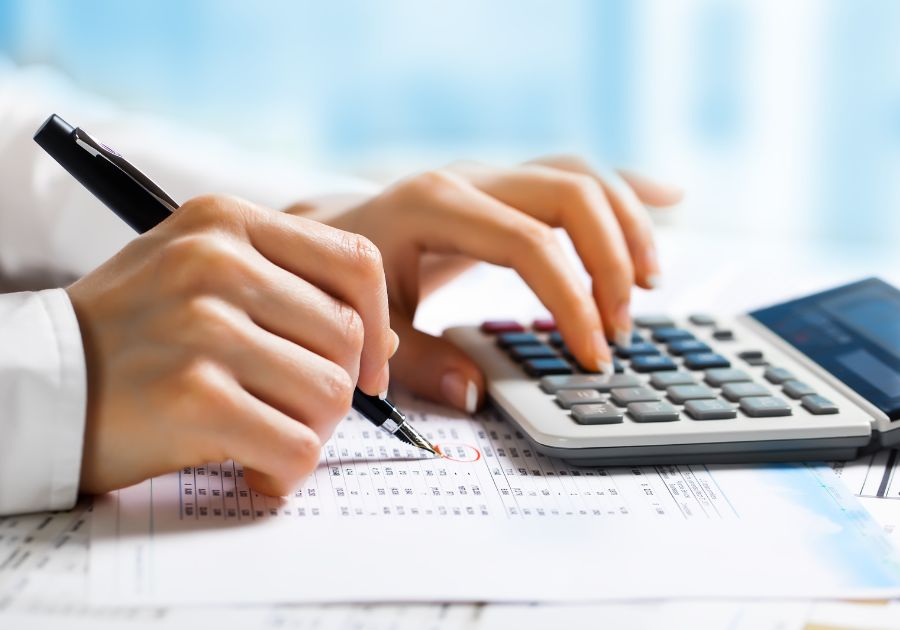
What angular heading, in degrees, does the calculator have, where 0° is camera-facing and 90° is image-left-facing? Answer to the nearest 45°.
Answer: approximately 90°
